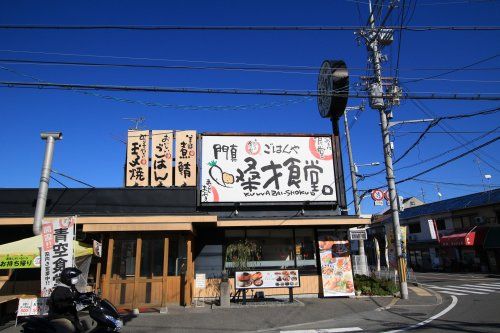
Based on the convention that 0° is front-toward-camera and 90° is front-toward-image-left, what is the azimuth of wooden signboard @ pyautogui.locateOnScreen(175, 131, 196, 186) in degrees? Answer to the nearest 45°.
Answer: approximately 0°

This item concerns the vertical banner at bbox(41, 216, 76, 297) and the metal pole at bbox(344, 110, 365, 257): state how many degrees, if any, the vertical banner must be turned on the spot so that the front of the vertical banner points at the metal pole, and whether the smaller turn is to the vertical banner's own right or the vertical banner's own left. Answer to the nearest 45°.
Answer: approximately 90° to the vertical banner's own left

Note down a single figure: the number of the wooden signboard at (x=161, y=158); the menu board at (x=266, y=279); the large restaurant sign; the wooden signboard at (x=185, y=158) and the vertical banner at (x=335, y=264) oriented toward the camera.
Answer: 5

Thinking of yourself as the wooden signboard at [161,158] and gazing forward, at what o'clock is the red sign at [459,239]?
The red sign is roughly at 8 o'clock from the wooden signboard.

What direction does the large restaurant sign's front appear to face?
toward the camera

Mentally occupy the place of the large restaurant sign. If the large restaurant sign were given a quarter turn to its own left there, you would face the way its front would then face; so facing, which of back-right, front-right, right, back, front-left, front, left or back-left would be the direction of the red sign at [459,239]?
front-left

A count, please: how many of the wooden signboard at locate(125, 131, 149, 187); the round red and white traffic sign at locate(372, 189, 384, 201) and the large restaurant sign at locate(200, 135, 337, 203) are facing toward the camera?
3

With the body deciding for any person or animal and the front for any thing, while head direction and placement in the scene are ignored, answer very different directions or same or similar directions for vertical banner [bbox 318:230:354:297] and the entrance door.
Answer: same or similar directions

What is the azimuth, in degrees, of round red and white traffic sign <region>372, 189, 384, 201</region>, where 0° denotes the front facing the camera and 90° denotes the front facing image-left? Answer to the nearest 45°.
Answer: approximately 0°

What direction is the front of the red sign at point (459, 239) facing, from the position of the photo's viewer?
facing the viewer and to the left of the viewer

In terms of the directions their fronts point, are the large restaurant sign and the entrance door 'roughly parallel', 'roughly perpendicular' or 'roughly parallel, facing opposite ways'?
roughly parallel

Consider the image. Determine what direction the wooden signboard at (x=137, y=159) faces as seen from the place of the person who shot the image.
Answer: facing the viewer

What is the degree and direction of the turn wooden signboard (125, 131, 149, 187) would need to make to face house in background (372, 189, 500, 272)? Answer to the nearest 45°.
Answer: approximately 90° to its left

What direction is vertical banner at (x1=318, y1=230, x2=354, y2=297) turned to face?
toward the camera

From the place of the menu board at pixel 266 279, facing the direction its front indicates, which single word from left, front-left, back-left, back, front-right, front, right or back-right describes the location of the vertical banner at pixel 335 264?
back-left

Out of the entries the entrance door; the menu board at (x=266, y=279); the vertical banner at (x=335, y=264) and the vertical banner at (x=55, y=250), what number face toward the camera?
4
